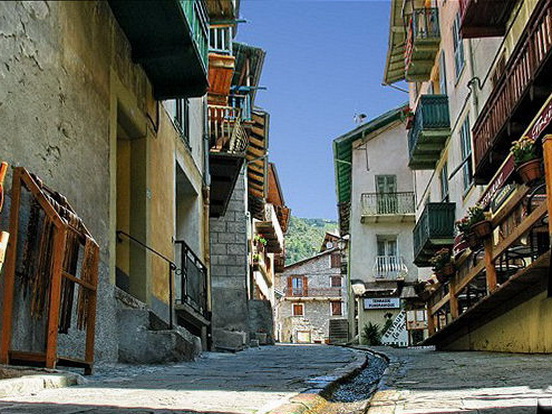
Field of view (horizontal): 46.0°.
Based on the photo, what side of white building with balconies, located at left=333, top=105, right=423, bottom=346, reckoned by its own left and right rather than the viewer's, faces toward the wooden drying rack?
front

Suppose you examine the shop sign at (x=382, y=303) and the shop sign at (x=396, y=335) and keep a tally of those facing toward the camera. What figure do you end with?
2

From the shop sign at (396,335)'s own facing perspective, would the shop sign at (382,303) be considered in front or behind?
behind

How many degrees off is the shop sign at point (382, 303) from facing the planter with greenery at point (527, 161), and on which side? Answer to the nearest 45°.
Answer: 0° — it already faces it

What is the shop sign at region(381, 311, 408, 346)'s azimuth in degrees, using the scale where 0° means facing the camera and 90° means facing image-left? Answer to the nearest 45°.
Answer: approximately 0°

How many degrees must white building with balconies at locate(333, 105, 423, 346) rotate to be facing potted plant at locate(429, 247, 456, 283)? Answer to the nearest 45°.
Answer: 0° — it already faces it

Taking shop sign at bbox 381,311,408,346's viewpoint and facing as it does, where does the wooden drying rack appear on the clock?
The wooden drying rack is roughly at 12 o'clock from the shop sign.

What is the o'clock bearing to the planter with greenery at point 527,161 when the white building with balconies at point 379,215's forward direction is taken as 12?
The planter with greenery is roughly at 12 o'clock from the white building with balconies.

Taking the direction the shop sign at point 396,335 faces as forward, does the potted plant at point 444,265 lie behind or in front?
in front

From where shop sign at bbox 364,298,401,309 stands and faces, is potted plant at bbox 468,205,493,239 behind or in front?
in front

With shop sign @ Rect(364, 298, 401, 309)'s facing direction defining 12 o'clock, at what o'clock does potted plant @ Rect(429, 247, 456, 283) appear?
The potted plant is roughly at 12 o'clock from the shop sign.

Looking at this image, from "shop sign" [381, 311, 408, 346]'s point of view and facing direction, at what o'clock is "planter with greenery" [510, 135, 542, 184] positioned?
The planter with greenery is roughly at 12 o'clock from the shop sign.

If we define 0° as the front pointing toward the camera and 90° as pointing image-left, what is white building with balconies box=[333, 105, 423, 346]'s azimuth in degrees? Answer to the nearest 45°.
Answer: approximately 0°
